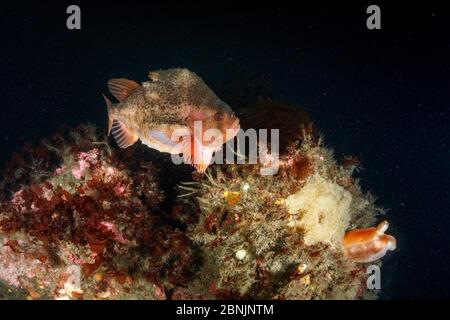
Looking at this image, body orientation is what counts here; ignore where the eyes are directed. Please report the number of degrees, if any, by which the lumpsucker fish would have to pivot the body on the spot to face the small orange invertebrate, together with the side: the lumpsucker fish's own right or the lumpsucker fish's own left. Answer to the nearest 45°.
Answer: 0° — it already faces it

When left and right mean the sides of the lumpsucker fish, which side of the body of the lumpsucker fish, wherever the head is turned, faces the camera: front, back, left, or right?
right
